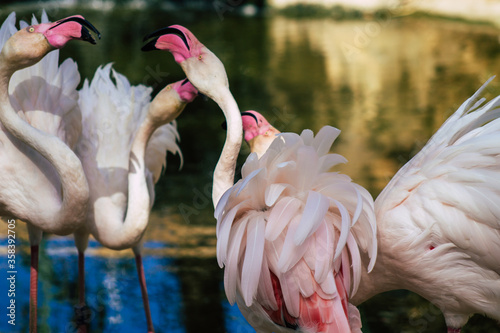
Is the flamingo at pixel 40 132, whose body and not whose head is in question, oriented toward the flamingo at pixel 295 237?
yes

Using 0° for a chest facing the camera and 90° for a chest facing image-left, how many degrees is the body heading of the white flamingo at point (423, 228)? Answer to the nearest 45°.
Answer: approximately 90°

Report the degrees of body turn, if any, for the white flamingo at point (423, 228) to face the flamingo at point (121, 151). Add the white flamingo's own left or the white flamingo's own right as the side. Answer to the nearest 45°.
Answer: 0° — it already faces it

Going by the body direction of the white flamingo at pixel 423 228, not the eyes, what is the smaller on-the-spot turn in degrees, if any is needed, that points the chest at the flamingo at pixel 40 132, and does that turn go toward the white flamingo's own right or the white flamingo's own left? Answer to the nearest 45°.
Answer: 0° — it already faces it

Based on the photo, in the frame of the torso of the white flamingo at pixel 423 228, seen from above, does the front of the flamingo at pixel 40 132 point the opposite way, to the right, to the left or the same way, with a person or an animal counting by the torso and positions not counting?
the opposite way

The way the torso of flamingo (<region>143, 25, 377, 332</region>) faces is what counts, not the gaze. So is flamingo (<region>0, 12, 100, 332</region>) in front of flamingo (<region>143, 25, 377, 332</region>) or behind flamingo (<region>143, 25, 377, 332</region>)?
in front

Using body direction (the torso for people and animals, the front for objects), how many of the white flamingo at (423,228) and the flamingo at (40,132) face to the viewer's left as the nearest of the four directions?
1

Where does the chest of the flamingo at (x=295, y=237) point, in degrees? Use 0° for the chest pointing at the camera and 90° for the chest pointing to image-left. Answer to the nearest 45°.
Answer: approximately 135°

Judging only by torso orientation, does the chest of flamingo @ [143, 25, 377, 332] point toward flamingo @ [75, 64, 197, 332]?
yes
